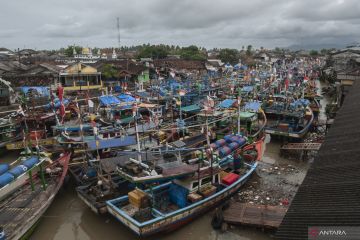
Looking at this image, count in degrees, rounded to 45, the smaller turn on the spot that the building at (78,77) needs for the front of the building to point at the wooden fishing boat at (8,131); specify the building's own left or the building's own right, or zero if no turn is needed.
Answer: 0° — it already faces it

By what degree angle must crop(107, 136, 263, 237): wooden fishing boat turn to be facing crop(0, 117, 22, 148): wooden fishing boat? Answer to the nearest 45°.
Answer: approximately 90° to its left

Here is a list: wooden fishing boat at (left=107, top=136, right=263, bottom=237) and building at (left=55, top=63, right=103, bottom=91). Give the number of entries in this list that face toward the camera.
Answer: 1

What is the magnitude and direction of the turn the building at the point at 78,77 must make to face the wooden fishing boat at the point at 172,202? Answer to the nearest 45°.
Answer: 0° — it already faces it

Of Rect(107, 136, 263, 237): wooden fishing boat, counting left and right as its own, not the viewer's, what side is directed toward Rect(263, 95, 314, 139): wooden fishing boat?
front

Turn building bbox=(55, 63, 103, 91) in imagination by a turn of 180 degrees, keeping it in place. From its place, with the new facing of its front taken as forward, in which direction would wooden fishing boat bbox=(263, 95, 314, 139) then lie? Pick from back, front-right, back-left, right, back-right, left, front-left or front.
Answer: back-right

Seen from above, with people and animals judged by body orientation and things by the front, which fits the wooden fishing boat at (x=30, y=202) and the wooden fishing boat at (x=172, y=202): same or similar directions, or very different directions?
same or similar directions

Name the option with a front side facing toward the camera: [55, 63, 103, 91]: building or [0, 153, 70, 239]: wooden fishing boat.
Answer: the building

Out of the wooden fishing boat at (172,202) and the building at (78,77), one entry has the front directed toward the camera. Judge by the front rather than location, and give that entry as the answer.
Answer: the building

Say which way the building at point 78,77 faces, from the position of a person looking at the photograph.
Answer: facing the viewer

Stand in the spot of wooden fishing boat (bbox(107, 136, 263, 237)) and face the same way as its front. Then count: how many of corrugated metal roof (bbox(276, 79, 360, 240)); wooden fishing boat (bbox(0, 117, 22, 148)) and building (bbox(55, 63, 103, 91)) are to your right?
1

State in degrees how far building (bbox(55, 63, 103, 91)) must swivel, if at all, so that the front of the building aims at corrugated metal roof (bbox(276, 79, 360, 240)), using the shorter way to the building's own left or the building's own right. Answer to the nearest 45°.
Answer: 0° — it already faces it

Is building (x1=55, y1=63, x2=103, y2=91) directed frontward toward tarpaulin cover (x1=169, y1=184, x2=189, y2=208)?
yes

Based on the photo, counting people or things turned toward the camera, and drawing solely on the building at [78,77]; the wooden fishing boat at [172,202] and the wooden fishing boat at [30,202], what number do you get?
1
